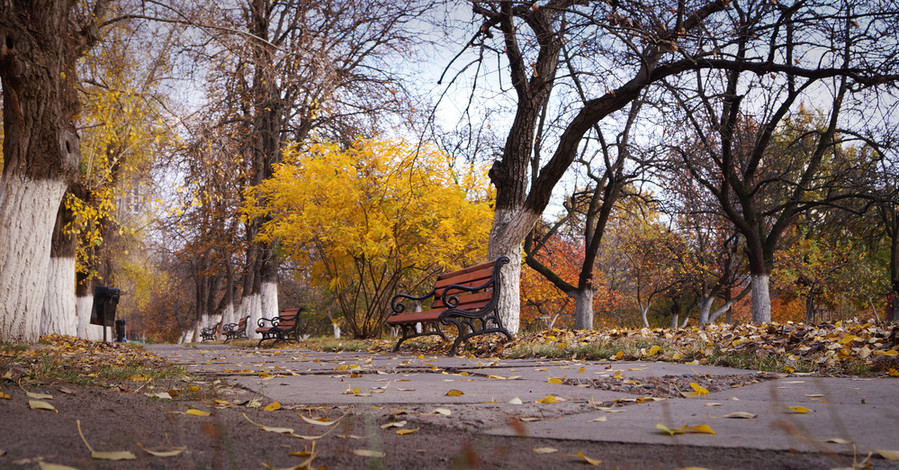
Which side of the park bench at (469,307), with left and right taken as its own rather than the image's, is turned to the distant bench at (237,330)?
right

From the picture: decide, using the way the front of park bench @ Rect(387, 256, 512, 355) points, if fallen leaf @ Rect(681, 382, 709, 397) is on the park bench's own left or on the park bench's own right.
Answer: on the park bench's own left

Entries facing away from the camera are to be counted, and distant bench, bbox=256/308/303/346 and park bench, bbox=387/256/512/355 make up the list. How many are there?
0

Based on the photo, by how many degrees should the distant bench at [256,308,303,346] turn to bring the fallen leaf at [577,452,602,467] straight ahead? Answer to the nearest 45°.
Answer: approximately 45° to its left

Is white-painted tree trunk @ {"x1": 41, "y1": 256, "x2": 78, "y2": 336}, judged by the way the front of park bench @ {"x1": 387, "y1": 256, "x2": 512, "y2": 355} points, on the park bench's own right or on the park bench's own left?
on the park bench's own right

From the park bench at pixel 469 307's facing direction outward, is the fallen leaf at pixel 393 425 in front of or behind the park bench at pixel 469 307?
in front

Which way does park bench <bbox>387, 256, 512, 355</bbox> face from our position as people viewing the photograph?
facing the viewer and to the left of the viewer

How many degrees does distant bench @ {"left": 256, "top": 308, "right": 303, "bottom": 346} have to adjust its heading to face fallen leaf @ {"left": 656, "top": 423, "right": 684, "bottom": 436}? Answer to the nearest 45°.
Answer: approximately 45° to its left

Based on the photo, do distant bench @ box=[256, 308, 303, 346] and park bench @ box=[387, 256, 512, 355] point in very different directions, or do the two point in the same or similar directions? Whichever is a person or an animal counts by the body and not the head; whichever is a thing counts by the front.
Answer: same or similar directions

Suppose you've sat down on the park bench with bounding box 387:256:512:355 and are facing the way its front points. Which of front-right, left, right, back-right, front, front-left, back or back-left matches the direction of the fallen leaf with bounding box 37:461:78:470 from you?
front-left

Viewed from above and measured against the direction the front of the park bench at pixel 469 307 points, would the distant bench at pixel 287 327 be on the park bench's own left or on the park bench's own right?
on the park bench's own right

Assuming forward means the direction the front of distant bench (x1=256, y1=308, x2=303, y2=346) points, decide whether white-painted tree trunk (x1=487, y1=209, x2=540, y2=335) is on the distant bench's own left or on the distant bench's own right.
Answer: on the distant bench's own left

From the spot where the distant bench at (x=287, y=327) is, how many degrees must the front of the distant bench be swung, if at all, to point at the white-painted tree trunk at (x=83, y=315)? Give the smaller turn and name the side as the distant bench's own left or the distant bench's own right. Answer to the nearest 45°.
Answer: approximately 90° to the distant bench's own right

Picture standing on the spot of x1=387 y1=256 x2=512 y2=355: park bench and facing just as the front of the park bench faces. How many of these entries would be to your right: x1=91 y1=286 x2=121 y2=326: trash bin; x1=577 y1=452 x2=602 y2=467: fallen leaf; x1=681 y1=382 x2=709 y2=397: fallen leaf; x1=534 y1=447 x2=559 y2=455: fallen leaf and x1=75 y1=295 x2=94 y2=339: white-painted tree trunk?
2

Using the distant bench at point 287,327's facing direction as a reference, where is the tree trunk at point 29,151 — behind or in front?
in front

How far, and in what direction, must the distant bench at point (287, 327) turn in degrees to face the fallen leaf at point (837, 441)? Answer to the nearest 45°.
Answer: approximately 45° to its left

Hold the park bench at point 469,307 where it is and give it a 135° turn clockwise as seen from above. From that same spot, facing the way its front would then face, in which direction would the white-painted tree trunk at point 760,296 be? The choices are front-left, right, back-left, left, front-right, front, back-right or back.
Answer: front-right

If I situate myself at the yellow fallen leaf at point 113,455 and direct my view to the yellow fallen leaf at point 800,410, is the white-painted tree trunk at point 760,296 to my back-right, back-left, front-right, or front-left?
front-left
